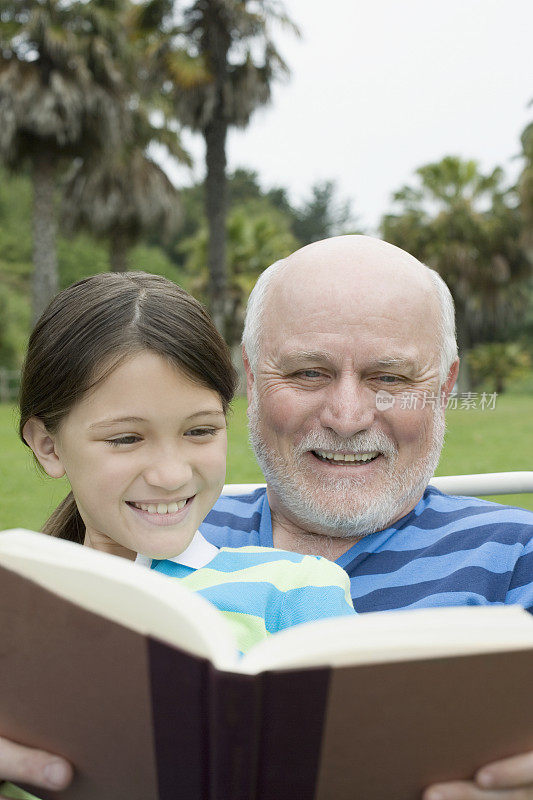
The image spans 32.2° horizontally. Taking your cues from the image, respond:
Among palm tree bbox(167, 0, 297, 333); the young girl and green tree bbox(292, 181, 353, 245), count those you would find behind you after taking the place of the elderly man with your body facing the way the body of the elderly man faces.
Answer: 2

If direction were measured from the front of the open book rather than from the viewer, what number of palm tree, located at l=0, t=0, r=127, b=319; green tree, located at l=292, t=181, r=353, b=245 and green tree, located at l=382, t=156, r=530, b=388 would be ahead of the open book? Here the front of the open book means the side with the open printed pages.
3

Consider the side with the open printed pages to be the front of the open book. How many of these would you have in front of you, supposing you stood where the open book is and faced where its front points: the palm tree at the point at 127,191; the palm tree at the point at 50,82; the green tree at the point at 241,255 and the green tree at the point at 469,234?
4

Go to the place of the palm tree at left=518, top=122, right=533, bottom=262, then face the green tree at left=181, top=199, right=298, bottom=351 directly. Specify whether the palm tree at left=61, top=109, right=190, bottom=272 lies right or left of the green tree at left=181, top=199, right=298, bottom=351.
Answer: left

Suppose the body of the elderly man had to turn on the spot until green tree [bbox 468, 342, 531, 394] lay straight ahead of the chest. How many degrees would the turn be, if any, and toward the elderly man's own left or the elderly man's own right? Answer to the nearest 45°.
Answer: approximately 180°

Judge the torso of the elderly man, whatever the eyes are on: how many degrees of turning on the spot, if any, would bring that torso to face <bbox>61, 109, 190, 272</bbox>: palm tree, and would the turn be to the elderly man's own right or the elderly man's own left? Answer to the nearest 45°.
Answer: approximately 180°

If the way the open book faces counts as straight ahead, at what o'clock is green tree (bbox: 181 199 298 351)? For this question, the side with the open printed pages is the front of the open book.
The green tree is roughly at 12 o'clock from the open book.

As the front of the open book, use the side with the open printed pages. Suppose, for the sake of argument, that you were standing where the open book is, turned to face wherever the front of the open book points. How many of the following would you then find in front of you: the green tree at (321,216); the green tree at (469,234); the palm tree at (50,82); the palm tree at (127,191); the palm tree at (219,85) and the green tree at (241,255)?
6

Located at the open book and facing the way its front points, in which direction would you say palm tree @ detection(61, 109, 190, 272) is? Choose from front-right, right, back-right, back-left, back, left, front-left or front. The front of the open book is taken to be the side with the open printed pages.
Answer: front

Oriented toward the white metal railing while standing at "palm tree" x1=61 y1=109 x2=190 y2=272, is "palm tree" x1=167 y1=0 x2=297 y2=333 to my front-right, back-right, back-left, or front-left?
front-left

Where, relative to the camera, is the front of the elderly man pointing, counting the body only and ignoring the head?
toward the camera

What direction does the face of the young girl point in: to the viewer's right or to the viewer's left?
to the viewer's right

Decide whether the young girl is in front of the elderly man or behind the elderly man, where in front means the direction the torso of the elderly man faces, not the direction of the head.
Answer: in front

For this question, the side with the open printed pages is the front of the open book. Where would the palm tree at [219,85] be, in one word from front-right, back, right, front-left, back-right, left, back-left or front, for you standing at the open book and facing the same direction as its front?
front

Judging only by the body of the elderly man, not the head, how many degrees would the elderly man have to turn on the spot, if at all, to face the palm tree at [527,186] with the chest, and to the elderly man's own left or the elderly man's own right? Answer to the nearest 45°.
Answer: approximately 180°

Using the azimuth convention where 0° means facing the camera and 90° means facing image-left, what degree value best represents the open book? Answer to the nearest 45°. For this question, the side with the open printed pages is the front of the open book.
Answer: approximately 180°
